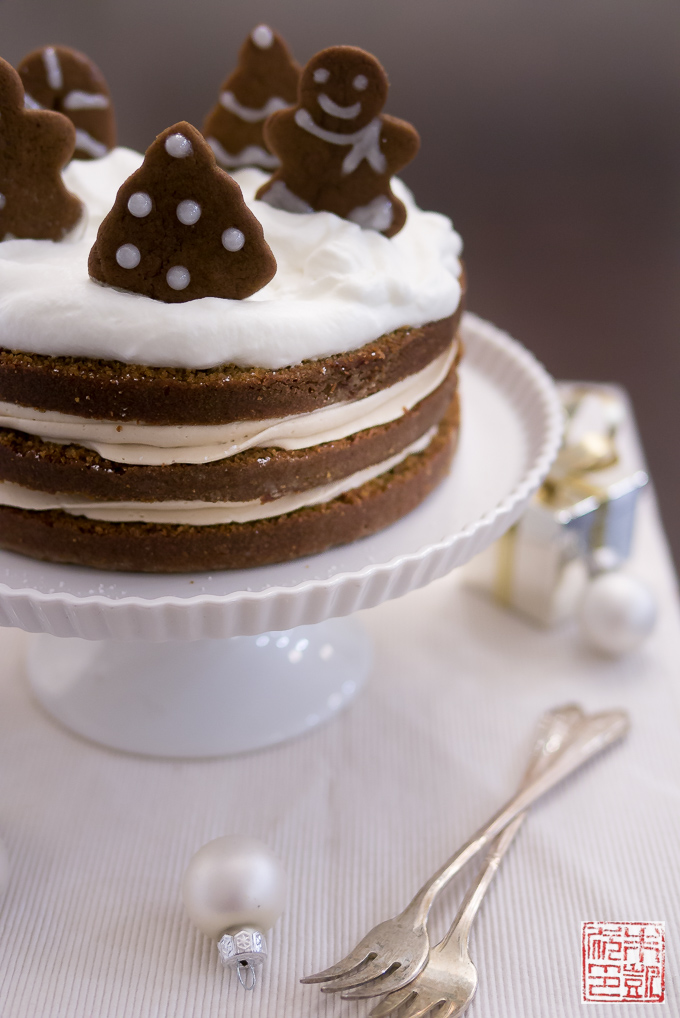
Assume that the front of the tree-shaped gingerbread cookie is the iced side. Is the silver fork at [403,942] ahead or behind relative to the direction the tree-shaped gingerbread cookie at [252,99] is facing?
ahead

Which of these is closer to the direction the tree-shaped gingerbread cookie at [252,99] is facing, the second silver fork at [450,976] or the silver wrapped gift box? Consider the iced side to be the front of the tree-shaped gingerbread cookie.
the second silver fork

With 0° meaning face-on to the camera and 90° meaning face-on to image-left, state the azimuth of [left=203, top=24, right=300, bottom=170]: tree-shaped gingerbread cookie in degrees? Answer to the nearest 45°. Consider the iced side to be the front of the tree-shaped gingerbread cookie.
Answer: approximately 0°

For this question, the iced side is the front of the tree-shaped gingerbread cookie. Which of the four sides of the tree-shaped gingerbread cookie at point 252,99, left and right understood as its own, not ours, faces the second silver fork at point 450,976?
front

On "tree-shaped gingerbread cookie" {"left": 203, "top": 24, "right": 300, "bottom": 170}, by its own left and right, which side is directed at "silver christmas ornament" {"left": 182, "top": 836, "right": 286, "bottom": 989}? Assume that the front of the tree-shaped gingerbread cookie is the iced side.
front

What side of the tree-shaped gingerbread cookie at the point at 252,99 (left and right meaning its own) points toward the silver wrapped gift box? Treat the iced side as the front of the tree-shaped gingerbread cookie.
left
